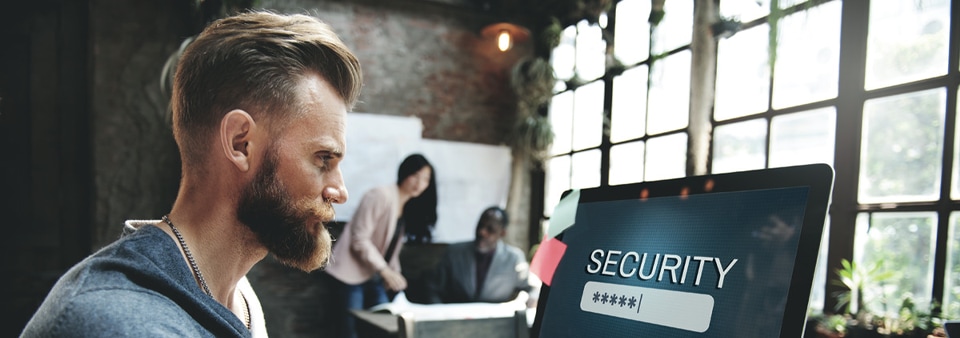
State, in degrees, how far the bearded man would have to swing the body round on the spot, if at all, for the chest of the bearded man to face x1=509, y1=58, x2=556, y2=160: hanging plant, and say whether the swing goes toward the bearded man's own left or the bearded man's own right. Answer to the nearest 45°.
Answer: approximately 45° to the bearded man's own left

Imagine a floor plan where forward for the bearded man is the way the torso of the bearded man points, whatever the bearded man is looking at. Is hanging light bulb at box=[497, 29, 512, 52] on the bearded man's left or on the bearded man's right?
on the bearded man's left

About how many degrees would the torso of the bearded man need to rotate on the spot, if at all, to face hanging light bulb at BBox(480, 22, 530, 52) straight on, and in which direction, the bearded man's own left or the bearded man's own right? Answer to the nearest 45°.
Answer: approximately 45° to the bearded man's own left

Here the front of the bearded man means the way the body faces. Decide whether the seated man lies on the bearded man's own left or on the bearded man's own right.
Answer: on the bearded man's own left

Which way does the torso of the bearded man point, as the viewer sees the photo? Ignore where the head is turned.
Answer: to the viewer's right

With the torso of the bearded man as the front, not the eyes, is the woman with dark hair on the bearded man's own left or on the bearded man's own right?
on the bearded man's own left

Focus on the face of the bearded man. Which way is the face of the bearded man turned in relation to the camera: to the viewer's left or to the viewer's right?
to the viewer's right
